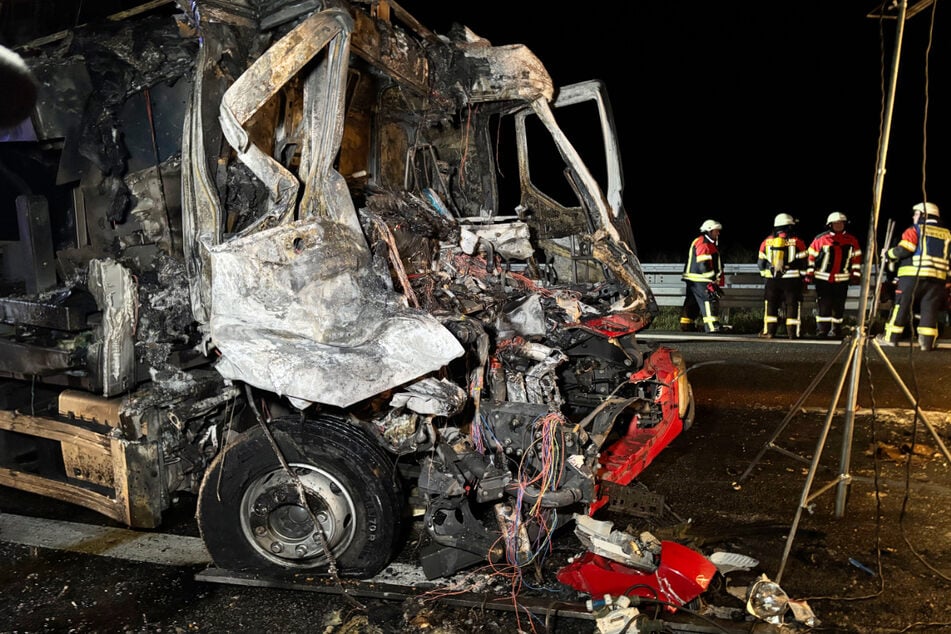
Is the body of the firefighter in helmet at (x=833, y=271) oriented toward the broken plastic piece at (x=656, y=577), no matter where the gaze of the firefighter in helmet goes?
yes

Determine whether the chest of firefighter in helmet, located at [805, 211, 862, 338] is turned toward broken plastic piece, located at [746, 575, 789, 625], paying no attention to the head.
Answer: yes

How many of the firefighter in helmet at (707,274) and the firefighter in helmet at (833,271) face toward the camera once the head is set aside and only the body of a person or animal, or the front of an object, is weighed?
1

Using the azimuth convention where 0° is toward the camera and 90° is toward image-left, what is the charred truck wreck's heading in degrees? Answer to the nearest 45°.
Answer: approximately 315°

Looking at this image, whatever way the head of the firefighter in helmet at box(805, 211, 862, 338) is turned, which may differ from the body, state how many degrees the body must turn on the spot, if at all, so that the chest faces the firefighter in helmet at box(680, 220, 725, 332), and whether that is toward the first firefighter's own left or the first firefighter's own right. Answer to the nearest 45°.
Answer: approximately 90° to the first firefighter's own right

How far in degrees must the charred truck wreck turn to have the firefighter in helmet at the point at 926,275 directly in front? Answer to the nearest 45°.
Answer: approximately 90° to its left

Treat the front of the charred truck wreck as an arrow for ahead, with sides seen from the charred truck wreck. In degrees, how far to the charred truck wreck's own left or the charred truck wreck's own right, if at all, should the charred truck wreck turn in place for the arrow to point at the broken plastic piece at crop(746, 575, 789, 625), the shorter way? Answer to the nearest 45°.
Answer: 0° — it already faces it

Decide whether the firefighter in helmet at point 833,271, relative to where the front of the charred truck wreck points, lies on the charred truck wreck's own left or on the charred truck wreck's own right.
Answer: on the charred truck wreck's own left

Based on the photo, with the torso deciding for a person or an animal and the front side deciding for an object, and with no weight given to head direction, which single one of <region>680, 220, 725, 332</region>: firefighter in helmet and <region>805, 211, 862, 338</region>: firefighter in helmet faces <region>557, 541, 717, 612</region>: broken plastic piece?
<region>805, 211, 862, 338</region>: firefighter in helmet
